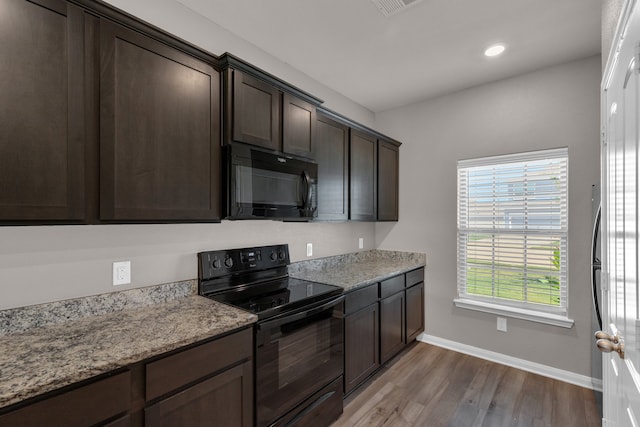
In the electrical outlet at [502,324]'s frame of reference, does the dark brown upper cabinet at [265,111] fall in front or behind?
in front

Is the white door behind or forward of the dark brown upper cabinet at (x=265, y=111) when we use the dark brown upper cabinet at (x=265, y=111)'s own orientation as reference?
forward

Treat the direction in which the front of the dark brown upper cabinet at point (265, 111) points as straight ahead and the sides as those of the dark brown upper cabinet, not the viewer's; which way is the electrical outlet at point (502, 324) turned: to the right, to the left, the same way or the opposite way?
to the right

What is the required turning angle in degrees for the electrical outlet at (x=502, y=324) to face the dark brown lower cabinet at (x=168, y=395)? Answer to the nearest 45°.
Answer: approximately 45° to its right

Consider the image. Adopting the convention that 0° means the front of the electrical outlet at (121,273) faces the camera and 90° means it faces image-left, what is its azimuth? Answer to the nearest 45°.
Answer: approximately 0°

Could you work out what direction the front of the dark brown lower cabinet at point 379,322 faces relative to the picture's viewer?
facing the viewer and to the right of the viewer
